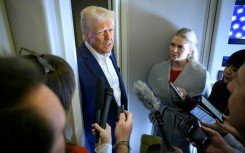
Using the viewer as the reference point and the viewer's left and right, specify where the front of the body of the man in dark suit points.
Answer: facing the viewer and to the right of the viewer

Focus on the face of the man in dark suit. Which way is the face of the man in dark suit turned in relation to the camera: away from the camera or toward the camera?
toward the camera
